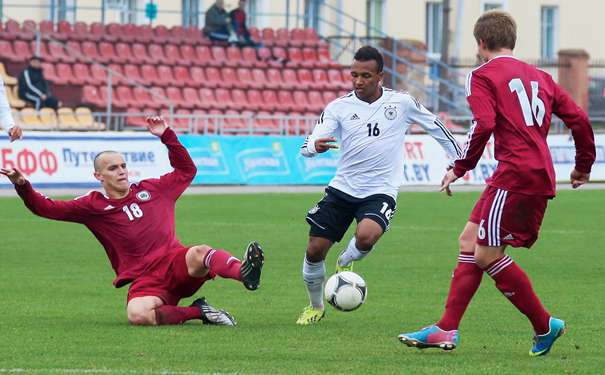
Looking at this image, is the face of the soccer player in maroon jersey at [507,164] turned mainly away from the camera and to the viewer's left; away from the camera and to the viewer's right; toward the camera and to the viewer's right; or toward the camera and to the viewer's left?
away from the camera and to the viewer's left

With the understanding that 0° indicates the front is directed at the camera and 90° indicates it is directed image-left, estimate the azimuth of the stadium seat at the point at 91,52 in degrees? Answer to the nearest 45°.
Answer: approximately 315°

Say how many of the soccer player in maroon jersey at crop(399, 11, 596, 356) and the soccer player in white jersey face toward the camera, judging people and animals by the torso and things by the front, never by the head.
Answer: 1

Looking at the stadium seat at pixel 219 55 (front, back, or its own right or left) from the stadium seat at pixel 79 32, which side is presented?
right

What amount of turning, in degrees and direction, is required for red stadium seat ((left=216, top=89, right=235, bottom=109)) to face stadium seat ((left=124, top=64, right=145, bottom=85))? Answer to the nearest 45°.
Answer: approximately 135° to its right

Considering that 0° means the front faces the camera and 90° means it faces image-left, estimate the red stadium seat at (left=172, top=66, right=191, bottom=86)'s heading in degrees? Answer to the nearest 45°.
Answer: approximately 315°

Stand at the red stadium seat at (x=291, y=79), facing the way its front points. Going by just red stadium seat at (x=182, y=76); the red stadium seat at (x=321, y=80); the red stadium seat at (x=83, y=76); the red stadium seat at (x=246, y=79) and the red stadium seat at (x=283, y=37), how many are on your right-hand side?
3

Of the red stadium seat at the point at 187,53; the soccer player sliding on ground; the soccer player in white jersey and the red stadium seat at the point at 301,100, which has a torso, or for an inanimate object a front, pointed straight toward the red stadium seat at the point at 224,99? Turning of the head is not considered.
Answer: the red stadium seat at the point at 187,53

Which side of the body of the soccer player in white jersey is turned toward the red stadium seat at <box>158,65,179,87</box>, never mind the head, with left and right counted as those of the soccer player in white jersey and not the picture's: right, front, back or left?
back

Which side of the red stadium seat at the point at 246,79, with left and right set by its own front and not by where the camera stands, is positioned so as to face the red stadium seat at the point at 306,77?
left
